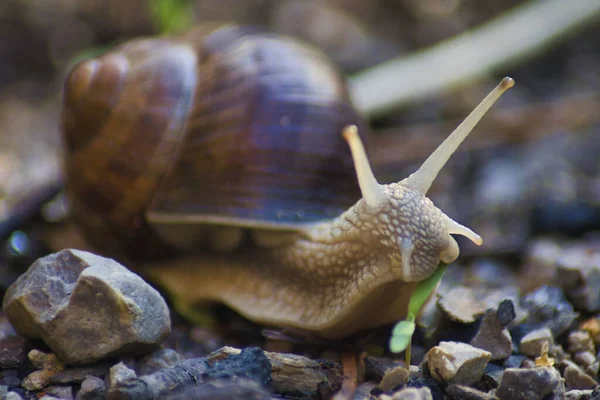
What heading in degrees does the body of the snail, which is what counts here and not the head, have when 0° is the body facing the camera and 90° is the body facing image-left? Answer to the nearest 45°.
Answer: approximately 315°

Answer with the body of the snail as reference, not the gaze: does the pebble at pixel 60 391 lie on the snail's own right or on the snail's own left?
on the snail's own right

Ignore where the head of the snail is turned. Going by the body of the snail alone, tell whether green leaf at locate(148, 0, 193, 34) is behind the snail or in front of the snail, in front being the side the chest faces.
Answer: behind

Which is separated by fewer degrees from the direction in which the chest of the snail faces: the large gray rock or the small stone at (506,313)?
the small stone

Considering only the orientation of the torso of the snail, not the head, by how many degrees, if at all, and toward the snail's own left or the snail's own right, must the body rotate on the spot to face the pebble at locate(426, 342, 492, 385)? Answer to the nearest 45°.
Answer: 0° — it already faces it

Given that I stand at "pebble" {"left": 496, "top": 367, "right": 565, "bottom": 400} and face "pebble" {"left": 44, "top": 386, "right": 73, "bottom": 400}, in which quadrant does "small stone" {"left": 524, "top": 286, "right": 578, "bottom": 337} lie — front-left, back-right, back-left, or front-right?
back-right

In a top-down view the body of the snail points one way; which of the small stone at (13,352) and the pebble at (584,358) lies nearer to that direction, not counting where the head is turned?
the pebble
